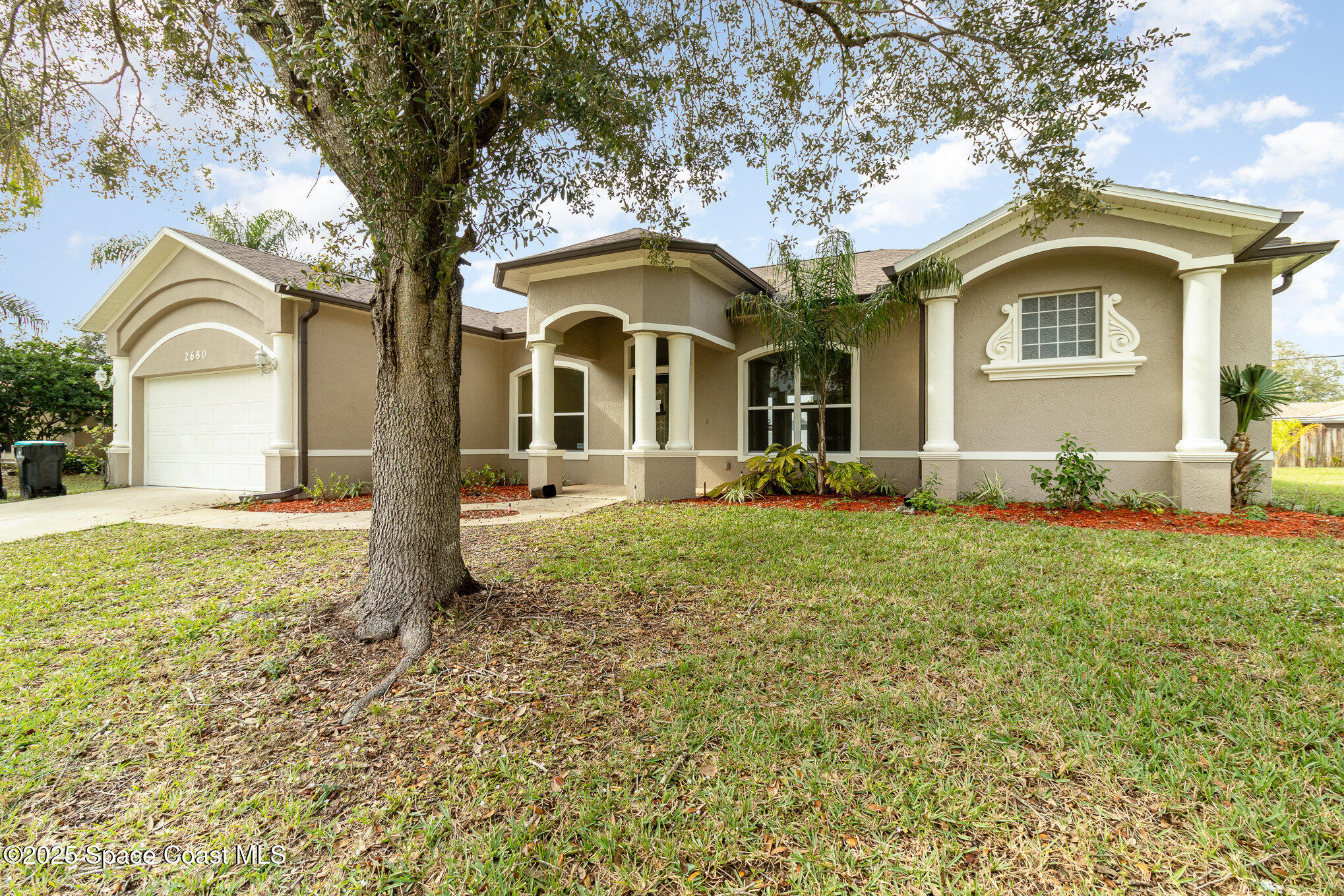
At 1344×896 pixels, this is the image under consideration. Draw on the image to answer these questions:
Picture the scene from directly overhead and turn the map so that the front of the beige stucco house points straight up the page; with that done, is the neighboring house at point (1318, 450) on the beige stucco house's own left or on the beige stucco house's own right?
on the beige stucco house's own left

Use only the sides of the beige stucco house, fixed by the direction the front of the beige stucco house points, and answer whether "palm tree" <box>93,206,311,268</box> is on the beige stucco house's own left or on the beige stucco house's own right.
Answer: on the beige stucco house's own right

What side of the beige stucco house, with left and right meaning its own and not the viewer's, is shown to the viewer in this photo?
front

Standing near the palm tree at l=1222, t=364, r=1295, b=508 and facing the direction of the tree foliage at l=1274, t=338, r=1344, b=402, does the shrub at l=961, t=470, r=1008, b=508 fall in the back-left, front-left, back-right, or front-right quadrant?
back-left

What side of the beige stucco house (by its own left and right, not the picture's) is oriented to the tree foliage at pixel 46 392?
right

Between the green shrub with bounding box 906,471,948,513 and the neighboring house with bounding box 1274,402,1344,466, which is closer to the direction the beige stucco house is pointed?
the green shrub

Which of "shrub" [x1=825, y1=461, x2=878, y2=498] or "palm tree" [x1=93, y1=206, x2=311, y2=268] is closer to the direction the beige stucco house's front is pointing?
the shrub

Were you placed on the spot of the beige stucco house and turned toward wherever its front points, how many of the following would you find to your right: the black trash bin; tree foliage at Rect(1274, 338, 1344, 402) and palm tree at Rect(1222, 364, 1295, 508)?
1

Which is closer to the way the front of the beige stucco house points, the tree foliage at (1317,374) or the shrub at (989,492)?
the shrub

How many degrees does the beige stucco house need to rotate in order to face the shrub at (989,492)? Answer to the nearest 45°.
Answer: approximately 90° to its left

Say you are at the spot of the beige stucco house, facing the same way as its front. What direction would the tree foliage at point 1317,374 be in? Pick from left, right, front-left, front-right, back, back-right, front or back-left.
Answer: back-left

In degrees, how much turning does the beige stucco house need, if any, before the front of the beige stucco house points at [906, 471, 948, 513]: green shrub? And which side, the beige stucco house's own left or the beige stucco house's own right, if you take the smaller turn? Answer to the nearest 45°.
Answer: approximately 45° to the beige stucco house's own left

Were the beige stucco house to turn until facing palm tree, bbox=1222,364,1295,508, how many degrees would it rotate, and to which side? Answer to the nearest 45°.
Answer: approximately 90° to its left
